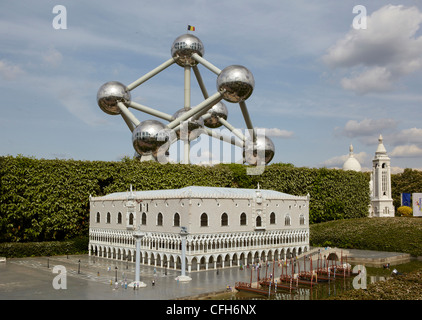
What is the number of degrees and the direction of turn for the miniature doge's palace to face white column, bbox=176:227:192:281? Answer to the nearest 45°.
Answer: approximately 45° to its right

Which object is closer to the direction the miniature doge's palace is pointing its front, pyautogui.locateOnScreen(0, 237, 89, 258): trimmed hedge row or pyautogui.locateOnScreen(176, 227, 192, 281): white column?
the white column

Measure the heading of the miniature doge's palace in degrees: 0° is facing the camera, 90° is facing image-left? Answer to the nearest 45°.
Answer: approximately 315°

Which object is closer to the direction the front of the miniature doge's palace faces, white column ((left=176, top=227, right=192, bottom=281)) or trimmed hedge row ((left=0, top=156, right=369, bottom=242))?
the white column
